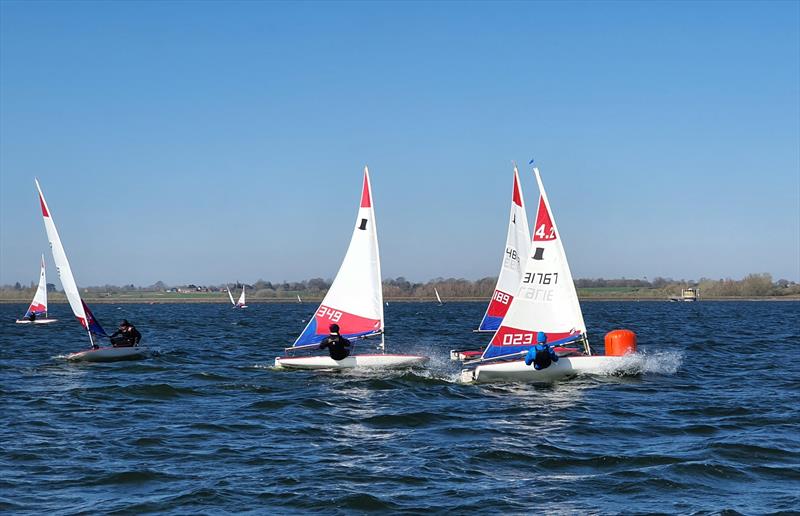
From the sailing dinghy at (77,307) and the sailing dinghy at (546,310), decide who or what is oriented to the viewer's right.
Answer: the sailing dinghy at (546,310)

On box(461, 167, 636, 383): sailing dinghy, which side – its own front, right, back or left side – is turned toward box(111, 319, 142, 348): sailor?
back

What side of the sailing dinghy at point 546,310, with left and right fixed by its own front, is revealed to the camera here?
right

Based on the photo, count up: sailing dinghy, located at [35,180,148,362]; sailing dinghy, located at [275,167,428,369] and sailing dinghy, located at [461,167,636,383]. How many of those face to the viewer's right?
2

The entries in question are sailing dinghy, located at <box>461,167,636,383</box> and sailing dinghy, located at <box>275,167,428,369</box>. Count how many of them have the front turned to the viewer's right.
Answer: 2

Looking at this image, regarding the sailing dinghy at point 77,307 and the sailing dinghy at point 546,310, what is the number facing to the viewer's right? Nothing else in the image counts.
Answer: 1

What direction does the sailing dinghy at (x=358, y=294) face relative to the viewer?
to the viewer's right

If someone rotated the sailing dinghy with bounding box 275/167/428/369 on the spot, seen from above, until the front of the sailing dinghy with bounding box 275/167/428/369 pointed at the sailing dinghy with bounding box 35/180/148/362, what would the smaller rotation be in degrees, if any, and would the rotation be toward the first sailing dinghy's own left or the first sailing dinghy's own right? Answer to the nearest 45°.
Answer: approximately 180°

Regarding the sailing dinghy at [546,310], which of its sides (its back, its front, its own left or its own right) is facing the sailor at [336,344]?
back

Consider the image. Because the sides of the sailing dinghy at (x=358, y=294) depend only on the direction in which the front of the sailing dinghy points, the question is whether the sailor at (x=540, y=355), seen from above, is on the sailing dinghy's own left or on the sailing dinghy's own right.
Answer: on the sailing dinghy's own right
